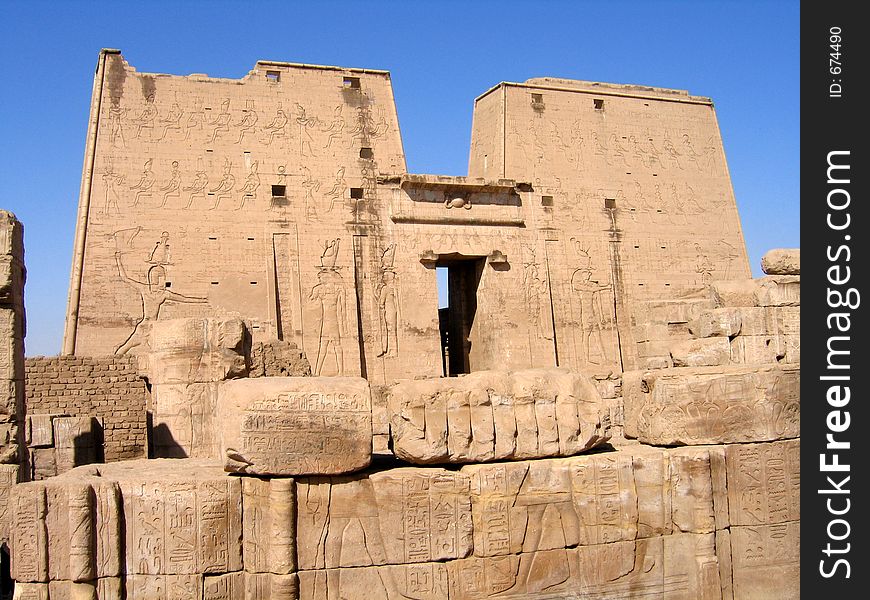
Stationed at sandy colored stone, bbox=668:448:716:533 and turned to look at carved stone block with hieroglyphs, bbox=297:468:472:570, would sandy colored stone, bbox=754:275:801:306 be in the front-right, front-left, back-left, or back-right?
back-right

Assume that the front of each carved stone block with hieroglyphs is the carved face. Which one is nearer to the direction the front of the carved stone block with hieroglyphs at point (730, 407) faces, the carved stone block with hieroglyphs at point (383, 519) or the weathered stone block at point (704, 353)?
the carved stone block with hieroglyphs

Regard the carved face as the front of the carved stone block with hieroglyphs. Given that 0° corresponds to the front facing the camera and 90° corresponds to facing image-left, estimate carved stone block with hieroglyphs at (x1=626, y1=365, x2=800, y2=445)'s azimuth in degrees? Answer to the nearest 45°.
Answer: approximately 0°

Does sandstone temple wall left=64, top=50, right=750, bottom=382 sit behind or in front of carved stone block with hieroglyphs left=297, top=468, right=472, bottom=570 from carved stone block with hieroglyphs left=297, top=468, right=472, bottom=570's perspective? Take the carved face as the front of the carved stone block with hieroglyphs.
behind

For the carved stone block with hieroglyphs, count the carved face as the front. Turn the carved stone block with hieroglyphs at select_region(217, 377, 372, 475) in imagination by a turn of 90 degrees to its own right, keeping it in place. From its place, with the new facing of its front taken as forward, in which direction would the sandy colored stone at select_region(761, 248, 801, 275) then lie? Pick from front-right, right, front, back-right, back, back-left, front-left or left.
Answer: back-right

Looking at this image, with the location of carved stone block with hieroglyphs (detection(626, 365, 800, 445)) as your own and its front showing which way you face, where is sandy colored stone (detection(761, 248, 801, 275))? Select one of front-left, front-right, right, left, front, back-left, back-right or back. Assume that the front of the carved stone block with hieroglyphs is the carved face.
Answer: back

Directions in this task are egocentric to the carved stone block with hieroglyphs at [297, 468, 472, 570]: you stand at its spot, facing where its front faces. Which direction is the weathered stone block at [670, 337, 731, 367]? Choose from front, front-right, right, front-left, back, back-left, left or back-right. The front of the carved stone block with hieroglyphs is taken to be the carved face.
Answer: back-left

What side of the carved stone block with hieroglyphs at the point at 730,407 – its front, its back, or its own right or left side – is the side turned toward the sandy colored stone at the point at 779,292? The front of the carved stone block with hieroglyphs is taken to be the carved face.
back

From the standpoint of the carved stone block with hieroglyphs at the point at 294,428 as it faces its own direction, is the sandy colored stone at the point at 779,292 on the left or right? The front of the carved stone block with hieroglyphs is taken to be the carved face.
on its left
